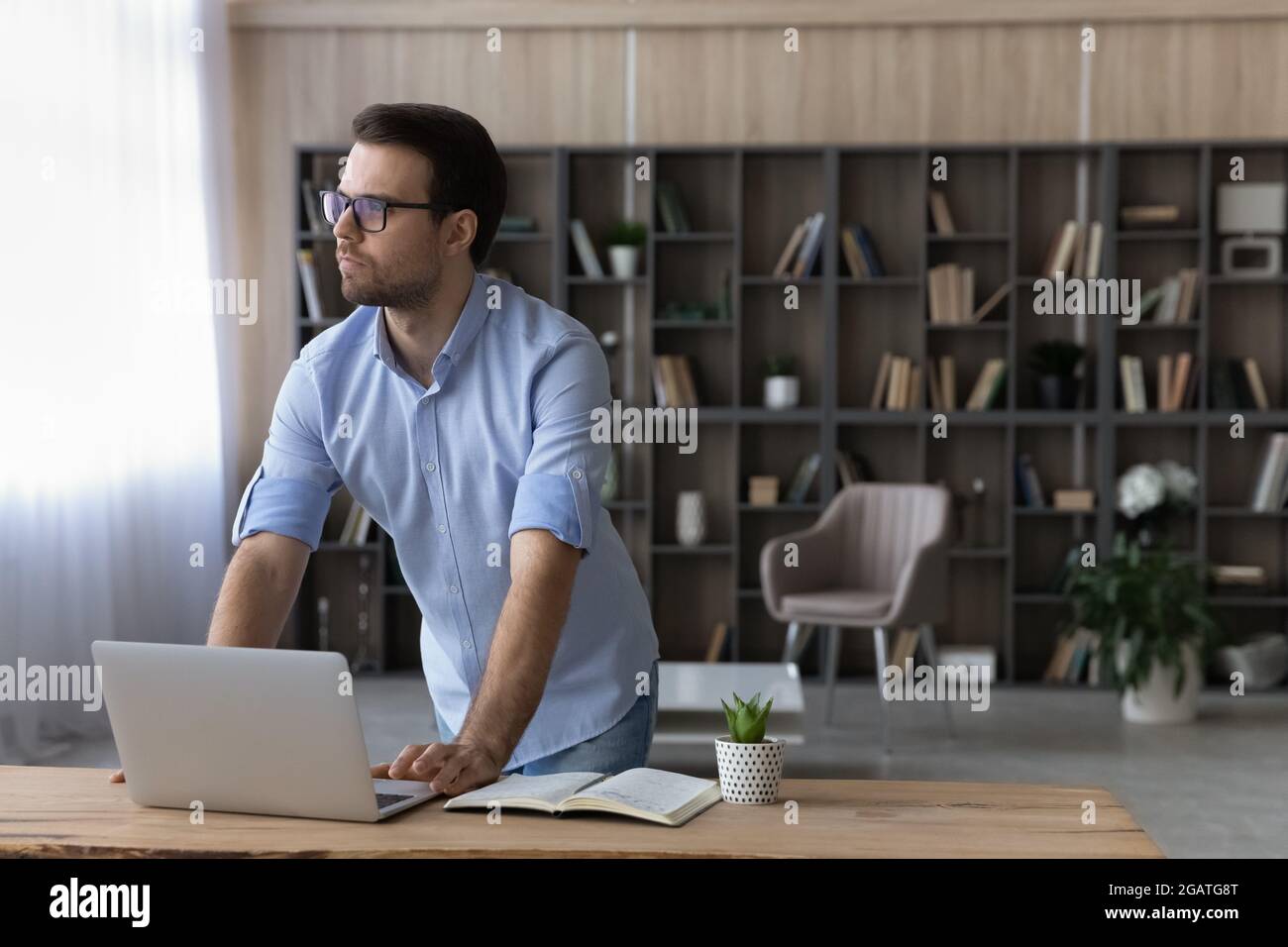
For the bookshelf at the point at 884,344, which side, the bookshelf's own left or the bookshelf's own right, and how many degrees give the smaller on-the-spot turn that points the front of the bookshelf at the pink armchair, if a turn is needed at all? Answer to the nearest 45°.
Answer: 0° — it already faces it

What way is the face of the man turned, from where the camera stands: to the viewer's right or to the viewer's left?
to the viewer's left

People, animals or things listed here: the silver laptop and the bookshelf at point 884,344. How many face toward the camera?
1

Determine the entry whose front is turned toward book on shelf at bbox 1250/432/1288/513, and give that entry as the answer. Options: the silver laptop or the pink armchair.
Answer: the silver laptop

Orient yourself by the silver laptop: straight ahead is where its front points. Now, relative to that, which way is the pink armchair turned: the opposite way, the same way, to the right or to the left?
the opposite way

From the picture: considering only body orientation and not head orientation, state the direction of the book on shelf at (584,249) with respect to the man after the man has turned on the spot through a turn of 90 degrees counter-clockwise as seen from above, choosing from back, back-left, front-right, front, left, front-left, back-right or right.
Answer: back-left

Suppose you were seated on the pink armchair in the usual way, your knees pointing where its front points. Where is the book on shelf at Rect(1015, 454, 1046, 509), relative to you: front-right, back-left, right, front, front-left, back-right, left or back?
back

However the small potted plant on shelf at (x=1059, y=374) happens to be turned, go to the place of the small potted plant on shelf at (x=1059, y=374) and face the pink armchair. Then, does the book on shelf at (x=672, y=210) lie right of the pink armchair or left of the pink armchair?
right

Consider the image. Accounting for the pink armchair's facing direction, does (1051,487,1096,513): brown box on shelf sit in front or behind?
behind

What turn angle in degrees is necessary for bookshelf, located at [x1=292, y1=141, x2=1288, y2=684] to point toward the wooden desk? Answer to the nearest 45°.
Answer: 0° — it already faces it

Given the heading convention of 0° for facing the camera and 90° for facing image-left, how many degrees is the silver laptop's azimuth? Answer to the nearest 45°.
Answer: approximately 225°

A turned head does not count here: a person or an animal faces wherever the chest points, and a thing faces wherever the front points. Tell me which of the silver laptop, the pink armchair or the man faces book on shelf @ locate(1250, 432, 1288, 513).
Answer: the silver laptop
